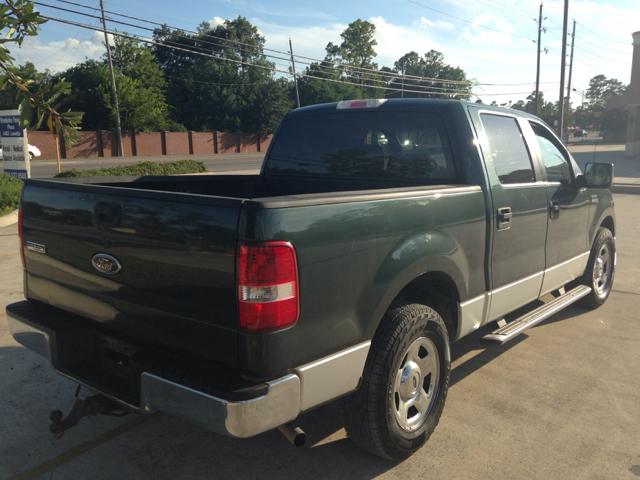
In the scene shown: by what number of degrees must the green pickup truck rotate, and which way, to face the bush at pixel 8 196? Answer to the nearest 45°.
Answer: approximately 90° to its left

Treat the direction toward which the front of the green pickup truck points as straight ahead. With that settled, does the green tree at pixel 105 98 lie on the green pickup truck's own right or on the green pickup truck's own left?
on the green pickup truck's own left

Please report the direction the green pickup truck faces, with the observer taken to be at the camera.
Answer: facing away from the viewer and to the right of the viewer
